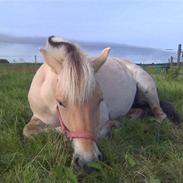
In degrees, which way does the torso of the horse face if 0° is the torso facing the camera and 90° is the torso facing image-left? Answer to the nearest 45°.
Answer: approximately 45°
